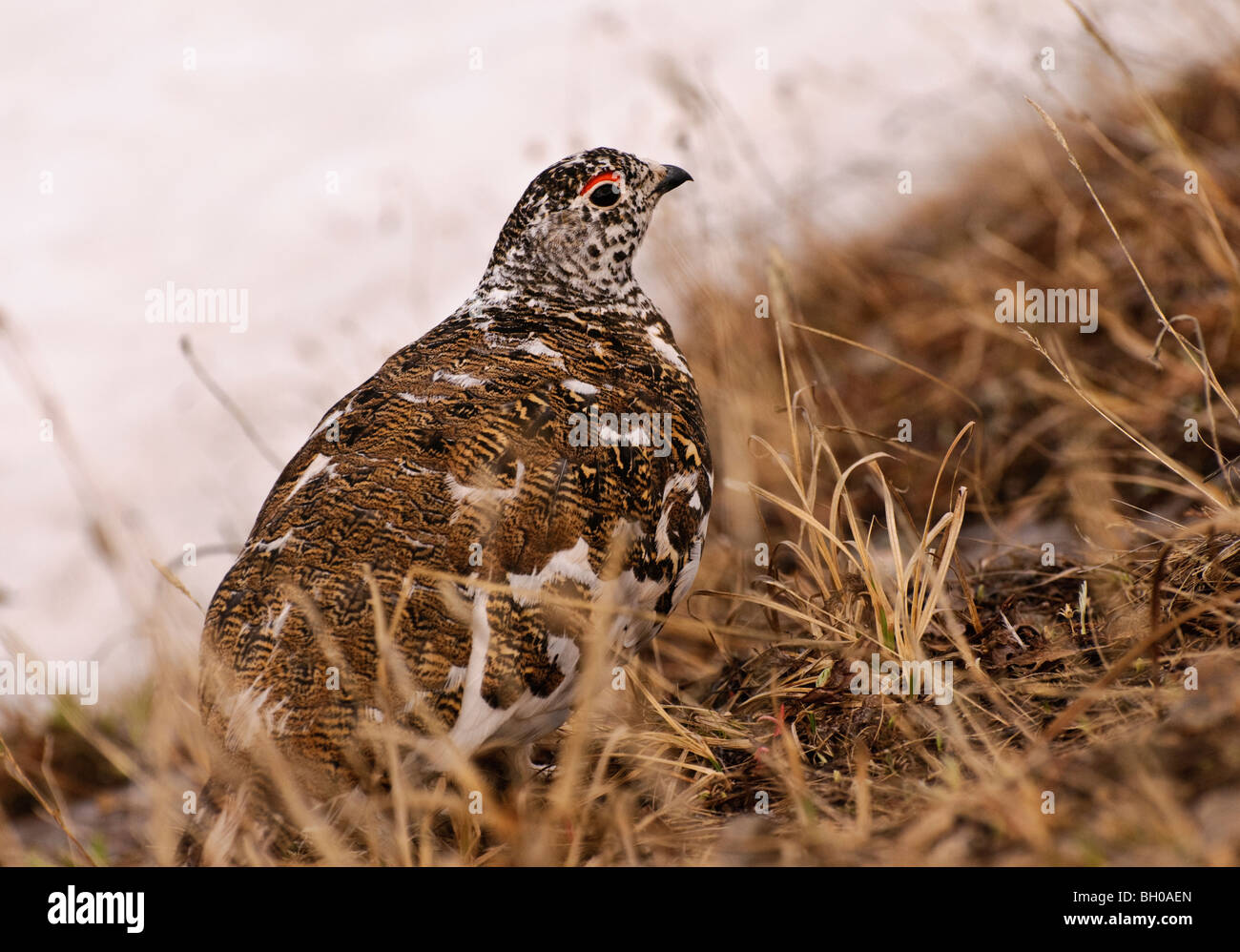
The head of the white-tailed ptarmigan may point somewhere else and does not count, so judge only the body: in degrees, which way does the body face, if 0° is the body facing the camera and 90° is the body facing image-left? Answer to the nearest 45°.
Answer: approximately 225°
